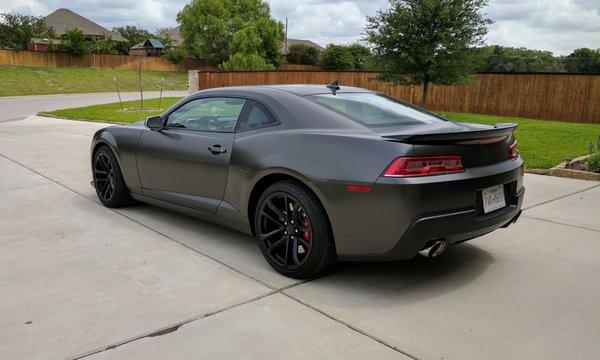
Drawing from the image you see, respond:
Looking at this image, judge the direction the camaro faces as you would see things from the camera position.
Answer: facing away from the viewer and to the left of the viewer

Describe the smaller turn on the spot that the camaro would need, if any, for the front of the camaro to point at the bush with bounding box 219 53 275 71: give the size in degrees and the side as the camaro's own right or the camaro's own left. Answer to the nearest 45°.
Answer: approximately 45° to the camaro's own right

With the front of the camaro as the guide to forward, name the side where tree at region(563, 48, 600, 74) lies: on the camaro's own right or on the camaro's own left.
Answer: on the camaro's own right

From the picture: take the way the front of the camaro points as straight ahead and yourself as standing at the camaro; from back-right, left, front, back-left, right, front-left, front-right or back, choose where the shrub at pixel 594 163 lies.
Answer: right

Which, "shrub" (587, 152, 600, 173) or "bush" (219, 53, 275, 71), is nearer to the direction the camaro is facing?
the bush

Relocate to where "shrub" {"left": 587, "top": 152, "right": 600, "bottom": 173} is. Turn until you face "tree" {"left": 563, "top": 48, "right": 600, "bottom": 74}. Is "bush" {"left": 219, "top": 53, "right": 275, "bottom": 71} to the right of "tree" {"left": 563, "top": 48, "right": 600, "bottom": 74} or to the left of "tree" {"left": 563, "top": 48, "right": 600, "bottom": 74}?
left

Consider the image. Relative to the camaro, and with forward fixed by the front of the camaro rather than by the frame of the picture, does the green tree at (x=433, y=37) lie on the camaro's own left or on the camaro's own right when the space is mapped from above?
on the camaro's own right
